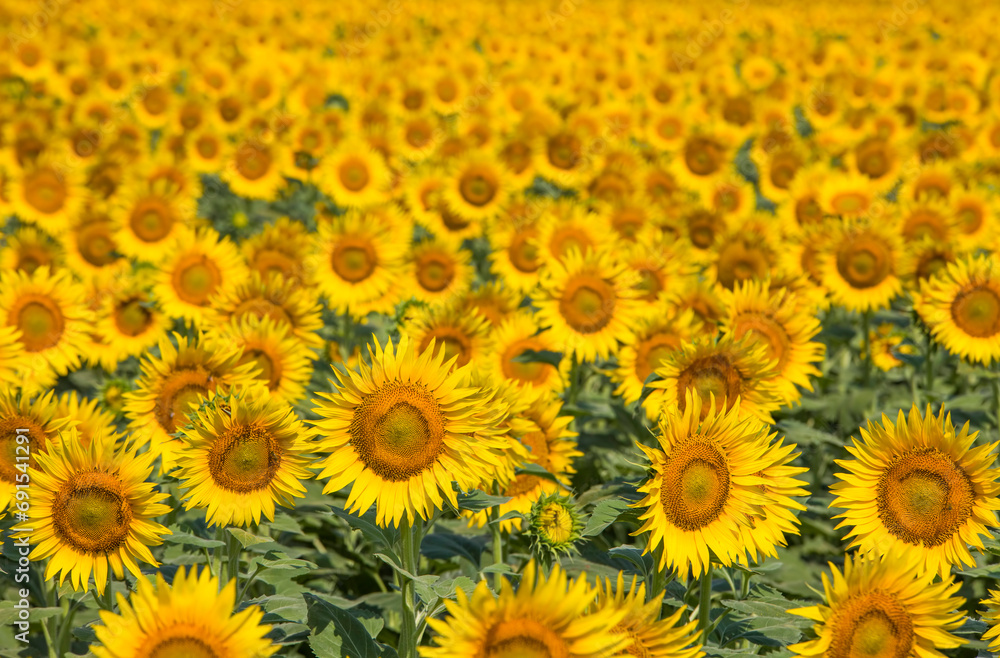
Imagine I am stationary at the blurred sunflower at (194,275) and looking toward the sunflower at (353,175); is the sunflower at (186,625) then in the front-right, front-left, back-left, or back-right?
back-right

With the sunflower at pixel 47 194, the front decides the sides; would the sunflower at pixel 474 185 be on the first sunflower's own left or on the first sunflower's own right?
on the first sunflower's own left

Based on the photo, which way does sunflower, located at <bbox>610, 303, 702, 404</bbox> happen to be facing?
toward the camera

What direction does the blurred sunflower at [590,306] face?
toward the camera

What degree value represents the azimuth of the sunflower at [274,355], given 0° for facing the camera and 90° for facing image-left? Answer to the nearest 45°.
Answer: approximately 0°

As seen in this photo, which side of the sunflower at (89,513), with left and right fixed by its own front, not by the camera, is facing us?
front

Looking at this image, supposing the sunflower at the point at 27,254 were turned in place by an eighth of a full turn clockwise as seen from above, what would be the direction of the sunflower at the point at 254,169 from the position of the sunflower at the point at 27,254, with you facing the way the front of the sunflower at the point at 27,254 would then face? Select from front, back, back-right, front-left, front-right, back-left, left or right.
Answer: back

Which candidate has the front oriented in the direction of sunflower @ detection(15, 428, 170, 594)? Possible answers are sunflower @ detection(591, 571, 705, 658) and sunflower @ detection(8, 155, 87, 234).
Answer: sunflower @ detection(8, 155, 87, 234)

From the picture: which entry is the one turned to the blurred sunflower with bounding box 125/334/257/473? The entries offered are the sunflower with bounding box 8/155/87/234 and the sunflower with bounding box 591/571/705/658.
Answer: the sunflower with bounding box 8/155/87/234

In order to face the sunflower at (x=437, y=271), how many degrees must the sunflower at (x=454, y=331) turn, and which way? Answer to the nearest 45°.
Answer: approximately 180°
